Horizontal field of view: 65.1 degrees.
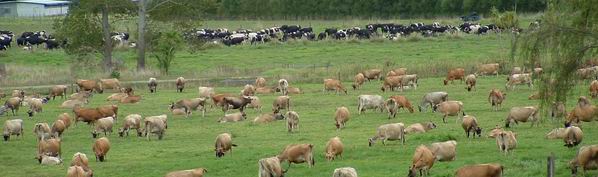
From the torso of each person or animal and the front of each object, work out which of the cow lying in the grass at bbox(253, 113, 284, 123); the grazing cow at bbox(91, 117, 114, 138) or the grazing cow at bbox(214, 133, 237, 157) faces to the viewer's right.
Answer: the cow lying in the grass at bbox(253, 113, 284, 123)

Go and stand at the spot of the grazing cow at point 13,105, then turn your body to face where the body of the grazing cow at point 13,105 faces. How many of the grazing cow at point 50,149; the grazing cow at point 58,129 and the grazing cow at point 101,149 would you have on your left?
3

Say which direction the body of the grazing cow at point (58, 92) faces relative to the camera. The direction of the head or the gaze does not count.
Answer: to the viewer's left

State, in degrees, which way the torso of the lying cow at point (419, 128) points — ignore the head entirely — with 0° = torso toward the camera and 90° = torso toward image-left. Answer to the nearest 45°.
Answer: approximately 270°

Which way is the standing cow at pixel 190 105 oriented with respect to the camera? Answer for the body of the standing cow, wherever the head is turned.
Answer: to the viewer's left

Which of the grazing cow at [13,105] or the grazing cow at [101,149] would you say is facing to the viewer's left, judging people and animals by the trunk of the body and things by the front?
the grazing cow at [13,105]
